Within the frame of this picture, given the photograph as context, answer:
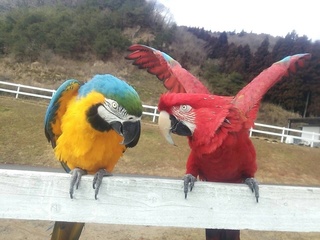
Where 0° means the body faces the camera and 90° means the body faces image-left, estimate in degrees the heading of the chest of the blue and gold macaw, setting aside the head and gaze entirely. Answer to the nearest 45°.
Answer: approximately 315°
